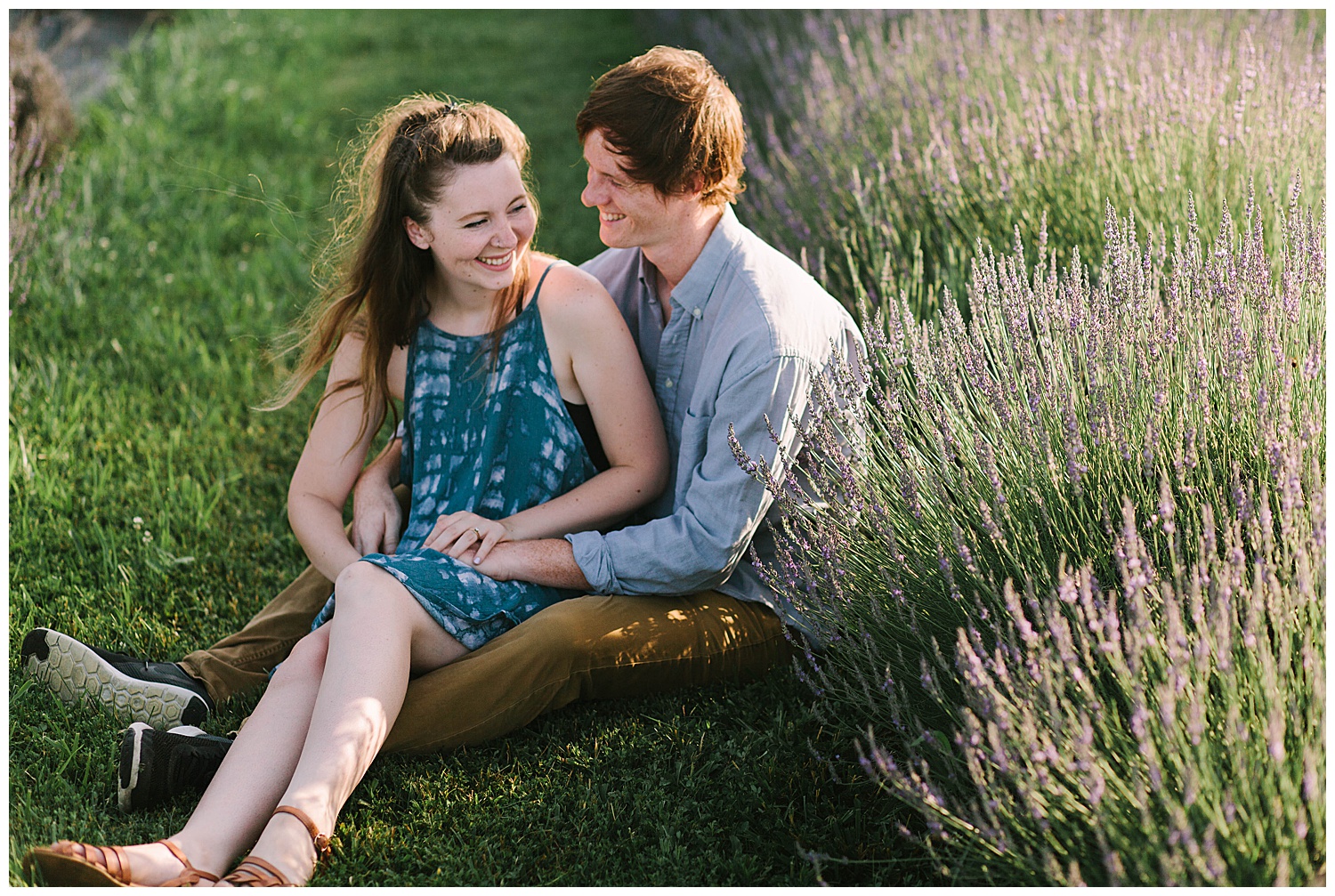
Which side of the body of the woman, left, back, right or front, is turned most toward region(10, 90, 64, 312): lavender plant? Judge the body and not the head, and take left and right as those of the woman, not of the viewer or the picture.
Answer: right

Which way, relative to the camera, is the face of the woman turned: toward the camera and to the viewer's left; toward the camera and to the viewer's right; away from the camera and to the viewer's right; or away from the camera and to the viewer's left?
toward the camera and to the viewer's right

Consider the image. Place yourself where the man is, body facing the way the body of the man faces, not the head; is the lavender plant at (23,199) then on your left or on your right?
on your right

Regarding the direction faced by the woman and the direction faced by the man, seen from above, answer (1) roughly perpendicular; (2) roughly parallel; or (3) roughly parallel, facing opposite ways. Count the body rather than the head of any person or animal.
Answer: roughly parallel

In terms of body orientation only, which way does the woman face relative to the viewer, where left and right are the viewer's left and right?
facing the viewer and to the left of the viewer
